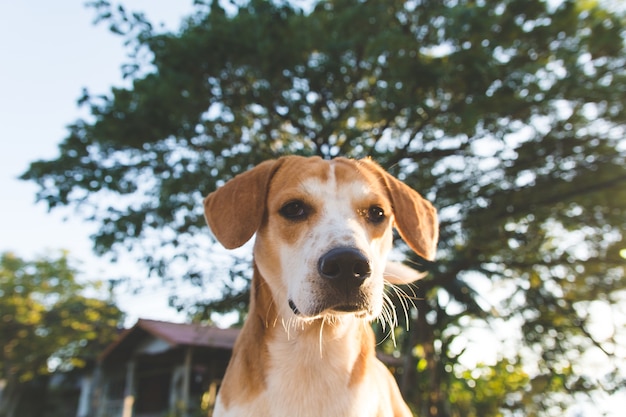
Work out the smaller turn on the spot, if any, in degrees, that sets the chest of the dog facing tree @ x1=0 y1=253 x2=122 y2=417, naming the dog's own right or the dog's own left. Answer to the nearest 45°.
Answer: approximately 135° to the dog's own right

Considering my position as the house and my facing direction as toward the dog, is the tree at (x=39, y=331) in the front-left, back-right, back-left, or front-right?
back-right

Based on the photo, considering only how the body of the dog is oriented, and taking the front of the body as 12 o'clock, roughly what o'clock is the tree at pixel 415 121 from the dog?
The tree is roughly at 7 o'clock from the dog.

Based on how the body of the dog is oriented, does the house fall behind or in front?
behind

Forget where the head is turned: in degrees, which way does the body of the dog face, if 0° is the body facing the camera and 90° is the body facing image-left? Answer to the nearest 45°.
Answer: approximately 0°
